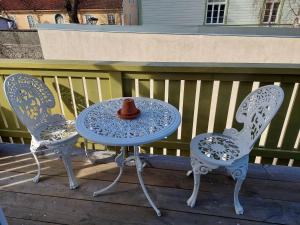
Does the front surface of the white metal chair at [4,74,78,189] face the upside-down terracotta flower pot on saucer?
yes

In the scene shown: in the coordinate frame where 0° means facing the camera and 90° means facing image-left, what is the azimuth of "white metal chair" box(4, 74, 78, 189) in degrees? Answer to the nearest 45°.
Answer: approximately 315°

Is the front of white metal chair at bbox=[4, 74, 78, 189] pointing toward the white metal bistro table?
yes

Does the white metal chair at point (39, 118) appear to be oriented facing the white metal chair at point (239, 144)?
yes

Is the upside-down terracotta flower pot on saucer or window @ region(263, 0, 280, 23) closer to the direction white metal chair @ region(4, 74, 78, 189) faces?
the upside-down terracotta flower pot on saucer

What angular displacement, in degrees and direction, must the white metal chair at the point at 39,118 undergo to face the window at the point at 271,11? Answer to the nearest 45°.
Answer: approximately 90° to its left
